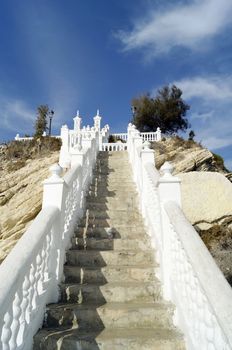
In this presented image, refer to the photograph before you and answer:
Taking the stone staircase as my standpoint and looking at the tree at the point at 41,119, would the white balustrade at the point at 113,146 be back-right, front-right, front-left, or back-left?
front-right

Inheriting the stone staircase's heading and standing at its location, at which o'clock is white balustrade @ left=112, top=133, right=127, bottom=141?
The white balustrade is roughly at 6 o'clock from the stone staircase.

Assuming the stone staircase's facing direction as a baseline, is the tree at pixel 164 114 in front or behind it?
behind

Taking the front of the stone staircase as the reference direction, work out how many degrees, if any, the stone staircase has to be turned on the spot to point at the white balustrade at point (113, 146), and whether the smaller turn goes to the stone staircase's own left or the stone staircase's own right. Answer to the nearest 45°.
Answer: approximately 180°

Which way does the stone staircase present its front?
toward the camera

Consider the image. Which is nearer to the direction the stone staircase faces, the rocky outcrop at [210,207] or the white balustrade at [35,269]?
the white balustrade
